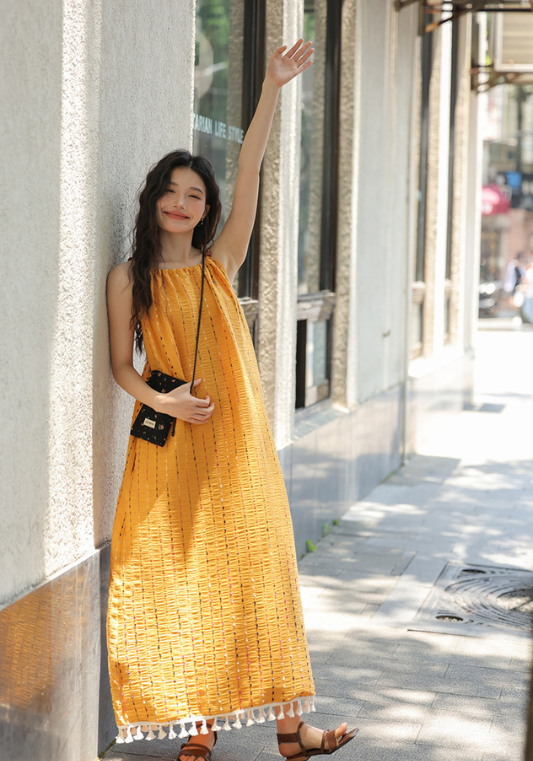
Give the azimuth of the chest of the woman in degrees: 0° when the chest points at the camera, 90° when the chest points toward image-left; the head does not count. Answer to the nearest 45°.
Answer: approximately 0°

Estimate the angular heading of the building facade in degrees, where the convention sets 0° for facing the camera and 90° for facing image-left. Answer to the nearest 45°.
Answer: approximately 315°
